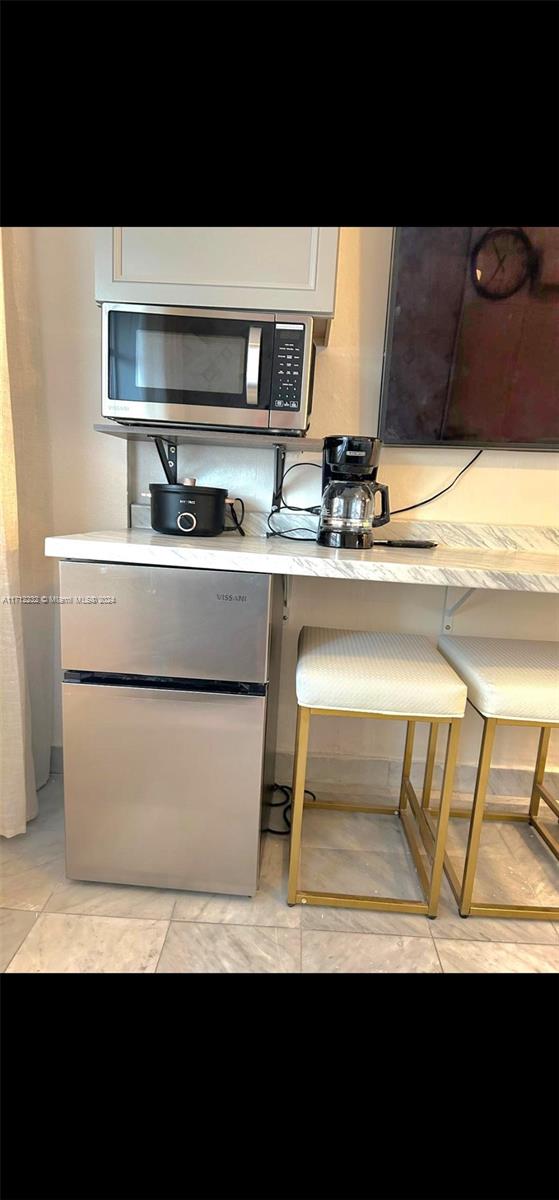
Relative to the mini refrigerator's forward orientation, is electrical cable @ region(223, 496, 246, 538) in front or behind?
behind

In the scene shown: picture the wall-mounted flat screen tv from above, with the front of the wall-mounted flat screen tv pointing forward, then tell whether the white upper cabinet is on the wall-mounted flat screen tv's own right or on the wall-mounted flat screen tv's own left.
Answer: on the wall-mounted flat screen tv's own right

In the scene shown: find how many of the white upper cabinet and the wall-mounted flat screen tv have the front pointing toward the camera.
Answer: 2

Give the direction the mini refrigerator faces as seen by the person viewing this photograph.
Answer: facing the viewer

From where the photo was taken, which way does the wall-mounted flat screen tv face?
toward the camera

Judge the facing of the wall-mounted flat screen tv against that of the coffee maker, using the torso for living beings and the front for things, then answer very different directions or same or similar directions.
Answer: same or similar directions

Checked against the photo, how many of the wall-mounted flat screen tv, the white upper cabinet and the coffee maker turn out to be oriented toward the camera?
3

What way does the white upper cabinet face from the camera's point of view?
toward the camera

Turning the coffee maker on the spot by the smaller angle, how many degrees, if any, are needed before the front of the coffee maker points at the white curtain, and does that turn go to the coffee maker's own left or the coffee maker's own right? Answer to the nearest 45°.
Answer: approximately 90° to the coffee maker's own right

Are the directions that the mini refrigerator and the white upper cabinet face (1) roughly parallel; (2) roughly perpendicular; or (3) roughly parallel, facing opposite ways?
roughly parallel

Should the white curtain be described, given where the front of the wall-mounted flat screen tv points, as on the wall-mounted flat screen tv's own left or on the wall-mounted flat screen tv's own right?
on the wall-mounted flat screen tv's own right
